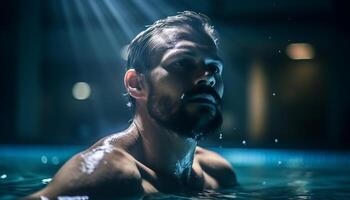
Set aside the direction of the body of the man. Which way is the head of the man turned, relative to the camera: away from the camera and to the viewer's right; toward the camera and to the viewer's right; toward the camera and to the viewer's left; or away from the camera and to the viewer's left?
toward the camera and to the viewer's right

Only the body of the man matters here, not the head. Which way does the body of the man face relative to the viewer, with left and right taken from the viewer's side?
facing the viewer and to the right of the viewer
